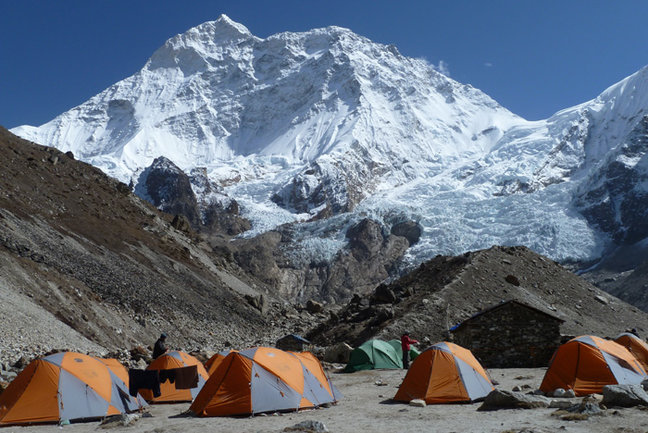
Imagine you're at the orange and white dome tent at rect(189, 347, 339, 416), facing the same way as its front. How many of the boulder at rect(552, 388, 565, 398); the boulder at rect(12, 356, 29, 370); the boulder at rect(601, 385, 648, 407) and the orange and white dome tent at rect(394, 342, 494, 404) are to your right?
1

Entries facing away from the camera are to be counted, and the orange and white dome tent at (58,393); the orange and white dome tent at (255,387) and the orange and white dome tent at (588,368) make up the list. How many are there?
0

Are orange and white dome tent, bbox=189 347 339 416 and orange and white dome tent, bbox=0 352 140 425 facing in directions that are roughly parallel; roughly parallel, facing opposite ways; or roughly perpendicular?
roughly parallel

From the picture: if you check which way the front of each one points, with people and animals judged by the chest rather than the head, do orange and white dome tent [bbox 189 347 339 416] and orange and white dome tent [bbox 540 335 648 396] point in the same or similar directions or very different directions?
same or similar directions

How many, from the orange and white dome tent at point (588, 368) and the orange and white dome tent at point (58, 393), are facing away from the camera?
0

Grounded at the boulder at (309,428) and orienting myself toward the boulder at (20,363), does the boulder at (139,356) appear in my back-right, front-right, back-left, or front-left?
front-right

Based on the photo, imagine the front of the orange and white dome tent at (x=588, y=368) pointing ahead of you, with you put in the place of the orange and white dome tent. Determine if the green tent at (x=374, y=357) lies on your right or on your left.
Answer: on your right

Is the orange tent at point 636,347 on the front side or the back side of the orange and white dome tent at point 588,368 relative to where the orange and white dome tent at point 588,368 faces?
on the back side
